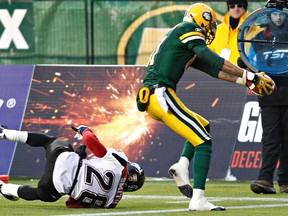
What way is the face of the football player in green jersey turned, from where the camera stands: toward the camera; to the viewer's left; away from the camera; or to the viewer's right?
to the viewer's right

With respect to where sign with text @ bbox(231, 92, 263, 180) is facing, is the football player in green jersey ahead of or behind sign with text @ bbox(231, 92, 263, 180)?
ahead

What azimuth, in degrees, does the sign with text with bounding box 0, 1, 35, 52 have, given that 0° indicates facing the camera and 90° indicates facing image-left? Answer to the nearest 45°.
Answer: approximately 0°

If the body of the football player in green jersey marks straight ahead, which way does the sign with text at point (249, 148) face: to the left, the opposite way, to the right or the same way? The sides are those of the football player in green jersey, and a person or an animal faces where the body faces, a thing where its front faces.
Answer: to the right

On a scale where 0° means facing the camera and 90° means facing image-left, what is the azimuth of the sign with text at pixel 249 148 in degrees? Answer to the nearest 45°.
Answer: approximately 0°

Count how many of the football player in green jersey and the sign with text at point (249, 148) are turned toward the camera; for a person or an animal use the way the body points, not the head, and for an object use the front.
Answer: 1

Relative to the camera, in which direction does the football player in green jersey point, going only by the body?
to the viewer's right

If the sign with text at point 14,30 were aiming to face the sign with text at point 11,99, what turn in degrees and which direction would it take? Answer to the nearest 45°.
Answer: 0° — it already faces it
